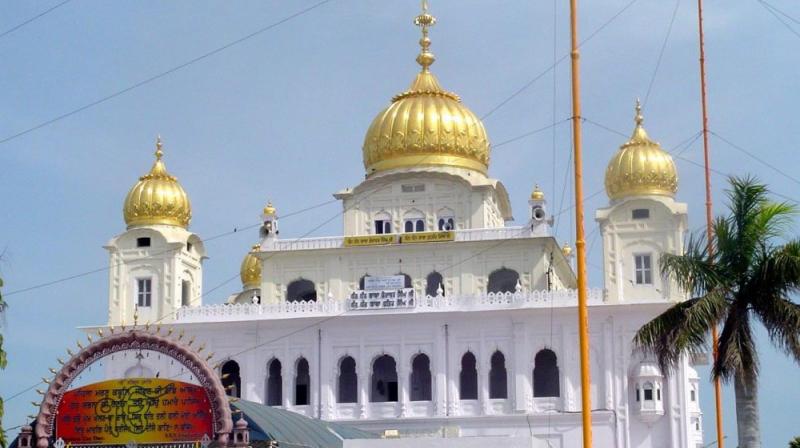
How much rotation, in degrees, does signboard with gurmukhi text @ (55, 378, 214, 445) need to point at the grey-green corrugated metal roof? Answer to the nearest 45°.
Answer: approximately 135° to its left

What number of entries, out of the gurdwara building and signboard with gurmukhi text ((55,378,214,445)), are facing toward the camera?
2

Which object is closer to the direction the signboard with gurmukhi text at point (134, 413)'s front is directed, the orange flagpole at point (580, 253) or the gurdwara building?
the orange flagpole

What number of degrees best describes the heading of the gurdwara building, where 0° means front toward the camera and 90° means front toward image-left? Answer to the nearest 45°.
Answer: approximately 0°

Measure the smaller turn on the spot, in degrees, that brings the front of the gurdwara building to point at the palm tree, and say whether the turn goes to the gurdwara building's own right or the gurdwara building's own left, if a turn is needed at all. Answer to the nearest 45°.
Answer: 0° — it already faces it

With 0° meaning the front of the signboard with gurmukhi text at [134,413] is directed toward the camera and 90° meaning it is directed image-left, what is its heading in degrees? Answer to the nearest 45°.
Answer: approximately 0°

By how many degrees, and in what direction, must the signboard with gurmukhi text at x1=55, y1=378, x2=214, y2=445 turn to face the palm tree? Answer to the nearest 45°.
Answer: approximately 45° to its left

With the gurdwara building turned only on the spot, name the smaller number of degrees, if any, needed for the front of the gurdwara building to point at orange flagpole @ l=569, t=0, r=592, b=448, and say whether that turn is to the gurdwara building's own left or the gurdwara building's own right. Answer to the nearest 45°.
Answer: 0° — it already faces it

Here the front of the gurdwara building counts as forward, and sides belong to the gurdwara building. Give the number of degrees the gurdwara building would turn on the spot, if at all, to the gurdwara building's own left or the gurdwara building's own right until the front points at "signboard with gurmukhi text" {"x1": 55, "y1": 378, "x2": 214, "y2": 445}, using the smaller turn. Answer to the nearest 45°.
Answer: approximately 45° to the gurdwara building's own right
